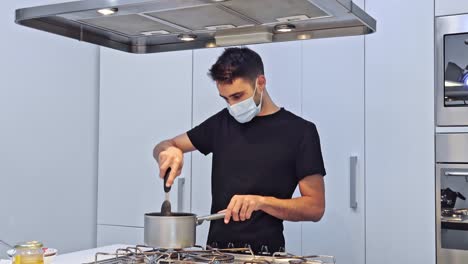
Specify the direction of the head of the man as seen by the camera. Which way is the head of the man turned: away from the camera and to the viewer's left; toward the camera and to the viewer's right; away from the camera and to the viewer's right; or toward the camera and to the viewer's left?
toward the camera and to the viewer's left

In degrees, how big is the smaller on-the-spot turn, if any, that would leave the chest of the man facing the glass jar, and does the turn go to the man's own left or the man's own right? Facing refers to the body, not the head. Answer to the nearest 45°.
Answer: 0° — they already face it

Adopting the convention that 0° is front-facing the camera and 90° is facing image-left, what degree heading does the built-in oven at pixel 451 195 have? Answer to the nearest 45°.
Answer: approximately 0°

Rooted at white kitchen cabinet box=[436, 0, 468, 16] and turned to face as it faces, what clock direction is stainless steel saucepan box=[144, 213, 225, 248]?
The stainless steel saucepan is roughly at 1 o'clock from the white kitchen cabinet.

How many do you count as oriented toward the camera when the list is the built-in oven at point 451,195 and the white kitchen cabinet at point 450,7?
2

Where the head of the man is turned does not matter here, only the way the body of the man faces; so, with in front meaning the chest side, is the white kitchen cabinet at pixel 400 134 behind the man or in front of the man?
behind
